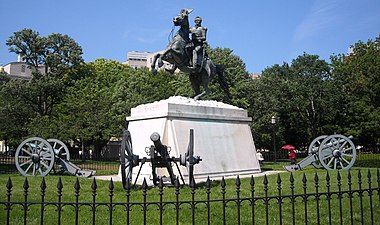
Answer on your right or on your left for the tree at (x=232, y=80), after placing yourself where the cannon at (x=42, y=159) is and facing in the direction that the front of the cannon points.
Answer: on your right

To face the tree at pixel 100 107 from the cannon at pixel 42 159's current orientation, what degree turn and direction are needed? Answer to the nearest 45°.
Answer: approximately 45° to its right

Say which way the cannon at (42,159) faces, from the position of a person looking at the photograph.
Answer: facing away from the viewer and to the left of the viewer

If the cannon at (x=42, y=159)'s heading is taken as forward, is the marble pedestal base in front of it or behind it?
behind

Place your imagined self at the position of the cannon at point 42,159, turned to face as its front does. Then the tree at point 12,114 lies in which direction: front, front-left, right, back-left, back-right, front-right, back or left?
front-right

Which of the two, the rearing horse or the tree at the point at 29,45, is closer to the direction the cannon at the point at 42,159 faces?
the tree

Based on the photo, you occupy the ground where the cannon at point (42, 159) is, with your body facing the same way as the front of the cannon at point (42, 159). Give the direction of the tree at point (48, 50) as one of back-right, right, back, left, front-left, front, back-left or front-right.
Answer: front-right

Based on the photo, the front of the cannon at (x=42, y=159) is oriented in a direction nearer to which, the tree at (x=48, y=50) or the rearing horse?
the tree

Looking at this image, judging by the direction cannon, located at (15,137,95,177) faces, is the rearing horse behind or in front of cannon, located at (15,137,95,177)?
behind

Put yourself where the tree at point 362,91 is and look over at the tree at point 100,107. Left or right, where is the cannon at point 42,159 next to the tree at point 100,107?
left

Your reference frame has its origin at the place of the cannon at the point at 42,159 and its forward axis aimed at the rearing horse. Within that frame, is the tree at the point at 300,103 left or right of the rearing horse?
left
